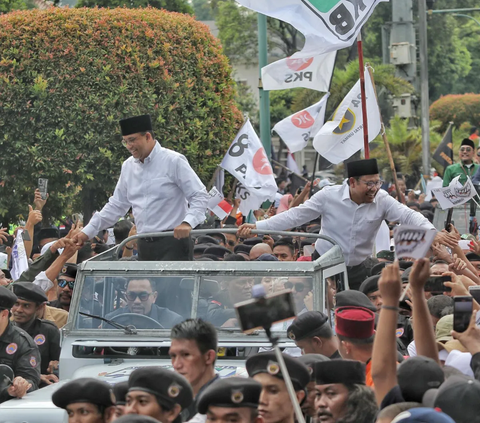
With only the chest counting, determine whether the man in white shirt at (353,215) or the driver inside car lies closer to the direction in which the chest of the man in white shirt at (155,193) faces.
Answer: the driver inside car

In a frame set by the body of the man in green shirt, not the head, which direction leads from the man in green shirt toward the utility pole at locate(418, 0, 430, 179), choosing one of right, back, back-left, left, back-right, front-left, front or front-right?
back

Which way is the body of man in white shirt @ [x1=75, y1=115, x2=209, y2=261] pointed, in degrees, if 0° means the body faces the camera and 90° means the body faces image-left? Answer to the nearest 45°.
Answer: approximately 45°

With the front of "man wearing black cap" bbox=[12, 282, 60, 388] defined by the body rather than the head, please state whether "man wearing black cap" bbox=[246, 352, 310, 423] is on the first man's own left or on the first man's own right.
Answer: on the first man's own left

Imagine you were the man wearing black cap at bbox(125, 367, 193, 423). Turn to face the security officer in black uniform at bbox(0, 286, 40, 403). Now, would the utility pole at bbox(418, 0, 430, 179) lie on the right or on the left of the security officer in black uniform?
right

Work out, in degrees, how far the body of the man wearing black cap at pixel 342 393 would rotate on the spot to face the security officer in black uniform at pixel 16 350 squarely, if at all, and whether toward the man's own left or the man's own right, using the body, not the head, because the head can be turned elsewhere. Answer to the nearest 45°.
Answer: approximately 90° to the man's own right

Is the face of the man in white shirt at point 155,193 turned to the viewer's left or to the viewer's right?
to the viewer's left
